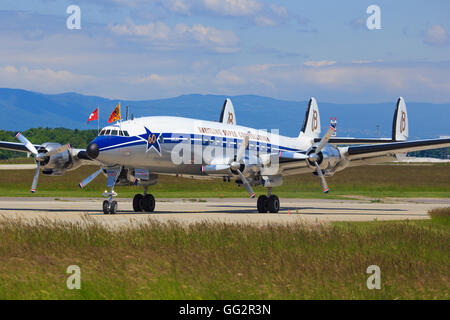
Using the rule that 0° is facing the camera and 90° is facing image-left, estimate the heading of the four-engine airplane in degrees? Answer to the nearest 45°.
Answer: approximately 45°
